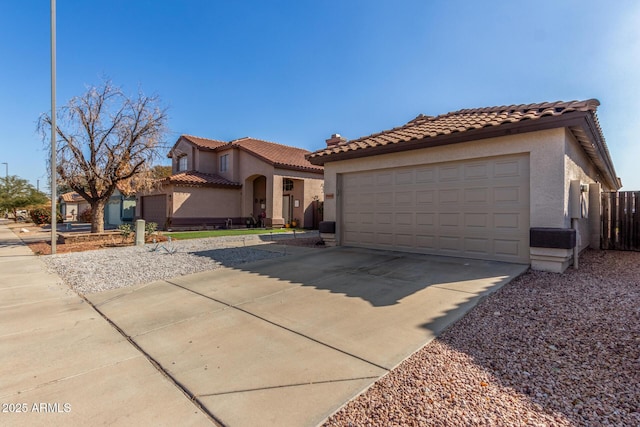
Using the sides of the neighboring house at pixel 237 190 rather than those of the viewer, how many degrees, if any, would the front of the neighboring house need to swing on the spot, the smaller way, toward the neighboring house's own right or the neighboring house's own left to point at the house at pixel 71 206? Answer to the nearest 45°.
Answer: approximately 90° to the neighboring house's own right

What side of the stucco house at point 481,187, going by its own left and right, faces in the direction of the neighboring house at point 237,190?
right

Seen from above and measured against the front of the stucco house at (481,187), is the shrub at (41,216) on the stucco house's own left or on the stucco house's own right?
on the stucco house's own right

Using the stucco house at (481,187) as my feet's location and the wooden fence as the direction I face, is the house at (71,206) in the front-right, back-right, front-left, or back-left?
back-left

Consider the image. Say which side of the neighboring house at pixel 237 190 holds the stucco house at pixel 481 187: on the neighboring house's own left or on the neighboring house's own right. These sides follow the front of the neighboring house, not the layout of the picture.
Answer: on the neighboring house's own left

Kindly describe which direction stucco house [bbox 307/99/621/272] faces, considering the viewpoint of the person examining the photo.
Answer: facing the viewer and to the left of the viewer

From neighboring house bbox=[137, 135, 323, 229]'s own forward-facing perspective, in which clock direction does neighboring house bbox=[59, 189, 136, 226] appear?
neighboring house bbox=[59, 189, 136, 226] is roughly at 3 o'clock from neighboring house bbox=[137, 135, 323, 229].

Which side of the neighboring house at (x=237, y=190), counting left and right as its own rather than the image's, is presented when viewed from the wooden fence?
left

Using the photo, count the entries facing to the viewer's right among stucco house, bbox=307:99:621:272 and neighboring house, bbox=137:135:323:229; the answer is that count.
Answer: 0

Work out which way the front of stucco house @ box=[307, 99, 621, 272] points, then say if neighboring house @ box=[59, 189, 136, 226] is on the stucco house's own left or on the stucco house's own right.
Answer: on the stucco house's own right

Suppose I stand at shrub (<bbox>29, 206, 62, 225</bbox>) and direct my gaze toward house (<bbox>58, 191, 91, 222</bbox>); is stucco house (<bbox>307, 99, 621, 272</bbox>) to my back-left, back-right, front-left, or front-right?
back-right
